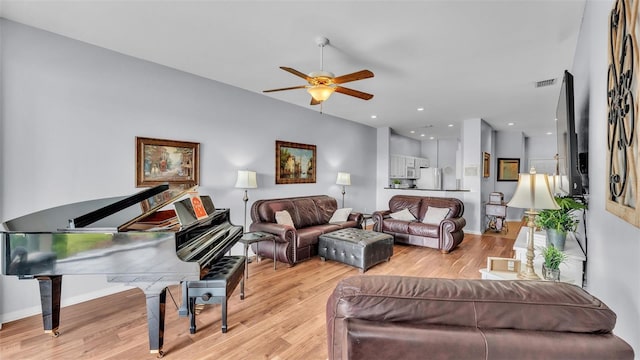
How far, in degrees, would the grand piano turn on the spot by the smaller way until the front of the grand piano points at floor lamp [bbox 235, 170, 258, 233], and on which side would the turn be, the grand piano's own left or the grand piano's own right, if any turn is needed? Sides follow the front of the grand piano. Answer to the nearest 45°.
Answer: approximately 90° to the grand piano's own left

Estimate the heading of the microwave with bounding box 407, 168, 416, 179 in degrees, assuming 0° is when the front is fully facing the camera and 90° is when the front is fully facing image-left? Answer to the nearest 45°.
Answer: approximately 0°

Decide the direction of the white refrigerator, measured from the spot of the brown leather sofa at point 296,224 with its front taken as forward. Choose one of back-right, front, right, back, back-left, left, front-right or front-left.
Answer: left

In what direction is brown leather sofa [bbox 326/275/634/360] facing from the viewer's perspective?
away from the camera

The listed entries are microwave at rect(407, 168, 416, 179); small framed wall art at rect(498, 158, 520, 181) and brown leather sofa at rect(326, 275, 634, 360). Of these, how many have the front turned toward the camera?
2

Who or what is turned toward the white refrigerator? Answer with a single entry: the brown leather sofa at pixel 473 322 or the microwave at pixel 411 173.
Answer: the brown leather sofa

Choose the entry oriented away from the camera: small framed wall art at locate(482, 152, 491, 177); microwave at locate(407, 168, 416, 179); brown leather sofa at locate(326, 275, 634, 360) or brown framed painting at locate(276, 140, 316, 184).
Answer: the brown leather sofa

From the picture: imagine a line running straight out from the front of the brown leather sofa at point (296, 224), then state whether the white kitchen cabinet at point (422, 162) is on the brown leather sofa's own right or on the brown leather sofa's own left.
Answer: on the brown leather sofa's own left

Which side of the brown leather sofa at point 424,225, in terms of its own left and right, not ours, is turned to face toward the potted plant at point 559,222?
left

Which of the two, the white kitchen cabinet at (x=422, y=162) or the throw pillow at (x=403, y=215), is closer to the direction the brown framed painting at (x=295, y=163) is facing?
the throw pillow

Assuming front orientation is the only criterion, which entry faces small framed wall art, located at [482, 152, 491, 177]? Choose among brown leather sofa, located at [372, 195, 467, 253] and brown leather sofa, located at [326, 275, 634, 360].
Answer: brown leather sofa, located at [326, 275, 634, 360]

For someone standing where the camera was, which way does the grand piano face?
facing the viewer and to the right of the viewer

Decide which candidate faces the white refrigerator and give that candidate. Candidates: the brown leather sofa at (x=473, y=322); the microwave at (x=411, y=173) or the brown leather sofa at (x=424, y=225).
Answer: the brown leather sofa at (x=473, y=322)

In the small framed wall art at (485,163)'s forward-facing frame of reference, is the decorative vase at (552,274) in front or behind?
in front
